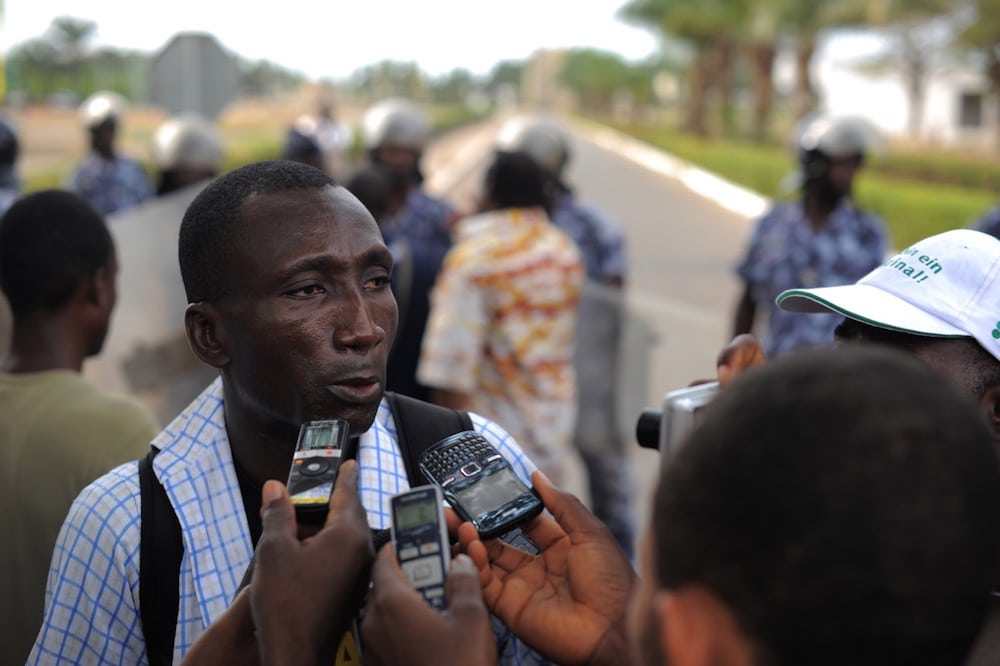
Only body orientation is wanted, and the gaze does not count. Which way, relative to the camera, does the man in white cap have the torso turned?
to the viewer's left

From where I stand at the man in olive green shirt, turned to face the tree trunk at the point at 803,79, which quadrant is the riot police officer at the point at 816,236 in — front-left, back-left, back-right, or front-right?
front-right

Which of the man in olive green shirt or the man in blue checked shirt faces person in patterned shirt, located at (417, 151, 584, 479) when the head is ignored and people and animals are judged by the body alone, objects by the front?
the man in olive green shirt

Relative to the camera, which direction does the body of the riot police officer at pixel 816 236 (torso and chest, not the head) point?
toward the camera

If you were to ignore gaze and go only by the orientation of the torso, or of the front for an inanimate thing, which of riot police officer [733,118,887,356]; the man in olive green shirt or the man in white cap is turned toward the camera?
the riot police officer

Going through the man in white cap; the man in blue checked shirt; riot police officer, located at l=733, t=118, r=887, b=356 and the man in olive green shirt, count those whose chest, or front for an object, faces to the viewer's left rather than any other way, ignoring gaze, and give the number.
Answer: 1

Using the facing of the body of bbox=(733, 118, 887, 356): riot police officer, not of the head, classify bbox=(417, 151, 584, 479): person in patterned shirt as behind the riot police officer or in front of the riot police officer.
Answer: in front

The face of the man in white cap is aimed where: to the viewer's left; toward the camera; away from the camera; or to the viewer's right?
to the viewer's left

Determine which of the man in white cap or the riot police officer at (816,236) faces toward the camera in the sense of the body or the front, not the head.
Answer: the riot police officer

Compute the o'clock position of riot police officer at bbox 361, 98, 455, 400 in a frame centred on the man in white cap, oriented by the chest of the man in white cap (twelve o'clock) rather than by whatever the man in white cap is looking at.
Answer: The riot police officer is roughly at 2 o'clock from the man in white cap.

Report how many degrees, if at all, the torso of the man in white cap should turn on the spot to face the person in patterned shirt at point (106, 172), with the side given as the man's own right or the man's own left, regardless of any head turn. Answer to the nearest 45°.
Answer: approximately 45° to the man's own right

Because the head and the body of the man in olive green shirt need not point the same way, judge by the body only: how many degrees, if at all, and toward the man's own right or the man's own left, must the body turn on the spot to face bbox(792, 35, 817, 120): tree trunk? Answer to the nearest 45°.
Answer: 0° — they already face it

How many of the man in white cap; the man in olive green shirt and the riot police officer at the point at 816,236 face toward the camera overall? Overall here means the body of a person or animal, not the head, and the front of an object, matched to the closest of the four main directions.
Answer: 1

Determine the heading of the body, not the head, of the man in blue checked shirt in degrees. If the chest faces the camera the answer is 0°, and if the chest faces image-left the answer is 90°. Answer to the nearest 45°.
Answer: approximately 315°

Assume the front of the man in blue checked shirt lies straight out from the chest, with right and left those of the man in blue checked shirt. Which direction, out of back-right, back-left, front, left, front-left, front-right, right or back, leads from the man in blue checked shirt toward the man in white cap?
front-left

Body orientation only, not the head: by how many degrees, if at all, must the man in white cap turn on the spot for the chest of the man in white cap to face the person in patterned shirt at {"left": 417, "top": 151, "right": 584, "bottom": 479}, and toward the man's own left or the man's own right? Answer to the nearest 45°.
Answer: approximately 45° to the man's own right

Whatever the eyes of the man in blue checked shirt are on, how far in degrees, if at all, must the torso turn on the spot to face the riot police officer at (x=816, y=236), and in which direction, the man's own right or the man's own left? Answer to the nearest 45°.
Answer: approximately 90° to the man's own left
